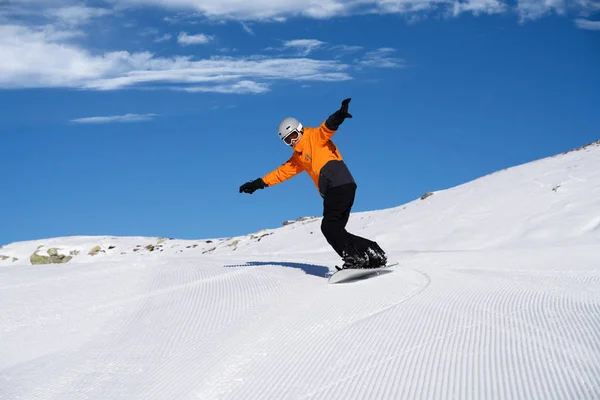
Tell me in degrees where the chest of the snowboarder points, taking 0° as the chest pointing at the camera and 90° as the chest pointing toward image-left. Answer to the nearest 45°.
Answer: approximately 45°
